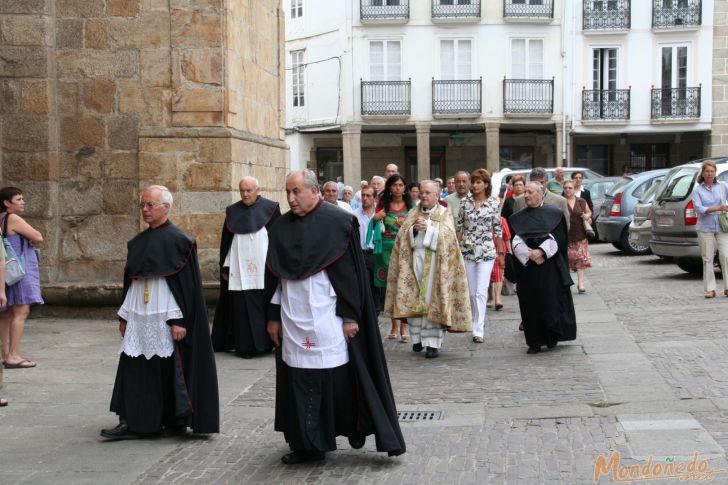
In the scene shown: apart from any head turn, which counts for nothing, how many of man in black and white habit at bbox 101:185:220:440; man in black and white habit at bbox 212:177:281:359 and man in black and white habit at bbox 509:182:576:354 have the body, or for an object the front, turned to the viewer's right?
0

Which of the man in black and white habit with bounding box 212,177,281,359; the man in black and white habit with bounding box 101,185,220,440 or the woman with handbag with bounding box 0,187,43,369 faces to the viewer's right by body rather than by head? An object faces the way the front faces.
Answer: the woman with handbag

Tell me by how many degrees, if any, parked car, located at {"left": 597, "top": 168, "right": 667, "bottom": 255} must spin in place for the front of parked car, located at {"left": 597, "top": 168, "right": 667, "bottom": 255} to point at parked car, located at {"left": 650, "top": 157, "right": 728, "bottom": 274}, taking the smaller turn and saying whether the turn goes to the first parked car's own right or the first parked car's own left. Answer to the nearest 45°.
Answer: approximately 135° to the first parked car's own right

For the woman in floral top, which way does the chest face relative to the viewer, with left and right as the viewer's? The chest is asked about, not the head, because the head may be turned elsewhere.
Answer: facing the viewer

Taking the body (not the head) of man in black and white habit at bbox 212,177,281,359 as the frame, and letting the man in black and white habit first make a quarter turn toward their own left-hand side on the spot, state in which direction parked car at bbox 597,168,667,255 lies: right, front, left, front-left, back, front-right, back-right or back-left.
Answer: front-left

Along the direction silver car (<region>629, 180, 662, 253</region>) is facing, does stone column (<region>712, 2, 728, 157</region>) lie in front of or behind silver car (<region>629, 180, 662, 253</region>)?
in front

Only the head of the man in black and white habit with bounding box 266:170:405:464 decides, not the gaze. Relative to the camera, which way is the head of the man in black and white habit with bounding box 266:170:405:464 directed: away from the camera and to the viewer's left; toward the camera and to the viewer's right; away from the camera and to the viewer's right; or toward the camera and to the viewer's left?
toward the camera and to the viewer's left

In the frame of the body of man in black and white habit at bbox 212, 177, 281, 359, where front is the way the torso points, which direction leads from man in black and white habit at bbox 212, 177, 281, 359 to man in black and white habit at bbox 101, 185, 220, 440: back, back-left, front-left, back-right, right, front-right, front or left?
front

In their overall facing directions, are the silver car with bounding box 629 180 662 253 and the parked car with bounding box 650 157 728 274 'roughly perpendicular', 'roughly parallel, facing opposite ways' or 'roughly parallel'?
roughly parallel

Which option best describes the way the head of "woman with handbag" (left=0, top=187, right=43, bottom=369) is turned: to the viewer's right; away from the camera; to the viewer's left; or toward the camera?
to the viewer's right

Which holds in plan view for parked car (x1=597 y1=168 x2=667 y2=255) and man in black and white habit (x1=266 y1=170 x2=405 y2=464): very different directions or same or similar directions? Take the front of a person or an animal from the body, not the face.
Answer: very different directions

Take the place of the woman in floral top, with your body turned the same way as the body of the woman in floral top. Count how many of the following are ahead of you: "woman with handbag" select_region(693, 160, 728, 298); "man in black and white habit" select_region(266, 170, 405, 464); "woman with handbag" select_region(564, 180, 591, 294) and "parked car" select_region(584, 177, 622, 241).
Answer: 1

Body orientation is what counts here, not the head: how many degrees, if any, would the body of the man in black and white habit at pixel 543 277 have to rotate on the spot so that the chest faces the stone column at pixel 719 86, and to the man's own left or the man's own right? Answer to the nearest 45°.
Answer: approximately 135° to the man's own right

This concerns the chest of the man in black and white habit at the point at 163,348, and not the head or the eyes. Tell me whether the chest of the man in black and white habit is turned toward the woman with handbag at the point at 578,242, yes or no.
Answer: no

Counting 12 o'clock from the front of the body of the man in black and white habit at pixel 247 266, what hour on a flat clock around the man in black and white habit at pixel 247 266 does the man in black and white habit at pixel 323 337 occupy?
the man in black and white habit at pixel 323 337 is roughly at 12 o'clock from the man in black and white habit at pixel 247 266.

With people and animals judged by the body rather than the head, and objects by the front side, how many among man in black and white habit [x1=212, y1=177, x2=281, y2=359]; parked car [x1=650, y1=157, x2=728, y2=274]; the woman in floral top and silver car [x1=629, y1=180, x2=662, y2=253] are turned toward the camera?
2
